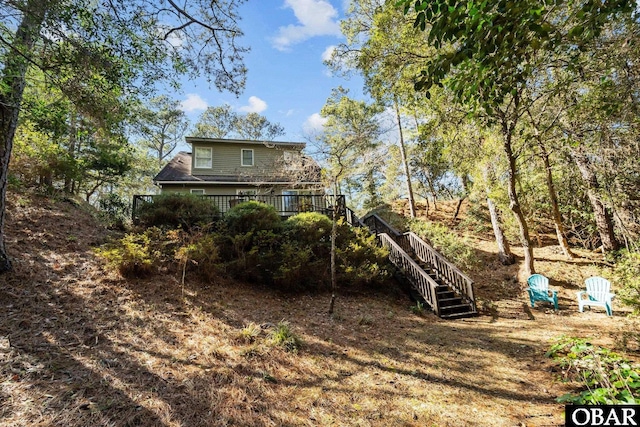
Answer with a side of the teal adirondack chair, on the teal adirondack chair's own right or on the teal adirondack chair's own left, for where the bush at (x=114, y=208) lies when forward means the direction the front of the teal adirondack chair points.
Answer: on the teal adirondack chair's own right

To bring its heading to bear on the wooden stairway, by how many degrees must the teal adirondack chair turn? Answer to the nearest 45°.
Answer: approximately 90° to its right

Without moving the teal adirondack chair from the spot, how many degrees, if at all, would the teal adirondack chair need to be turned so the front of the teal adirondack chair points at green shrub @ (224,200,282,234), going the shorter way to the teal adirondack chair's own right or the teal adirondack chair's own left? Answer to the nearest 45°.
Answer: approximately 90° to the teal adirondack chair's own right

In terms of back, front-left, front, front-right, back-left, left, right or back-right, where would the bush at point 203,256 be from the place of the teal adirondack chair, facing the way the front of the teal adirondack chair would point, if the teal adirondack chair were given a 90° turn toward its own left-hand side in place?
back

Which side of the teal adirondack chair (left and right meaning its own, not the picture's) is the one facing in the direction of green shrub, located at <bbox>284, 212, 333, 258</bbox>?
right

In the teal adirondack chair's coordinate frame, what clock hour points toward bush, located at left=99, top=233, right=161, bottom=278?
The bush is roughly at 3 o'clock from the teal adirondack chair.

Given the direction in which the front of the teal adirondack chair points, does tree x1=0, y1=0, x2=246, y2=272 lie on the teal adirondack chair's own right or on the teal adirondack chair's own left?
on the teal adirondack chair's own right

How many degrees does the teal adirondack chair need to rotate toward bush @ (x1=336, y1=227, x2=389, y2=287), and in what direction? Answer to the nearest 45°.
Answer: approximately 90° to its right
